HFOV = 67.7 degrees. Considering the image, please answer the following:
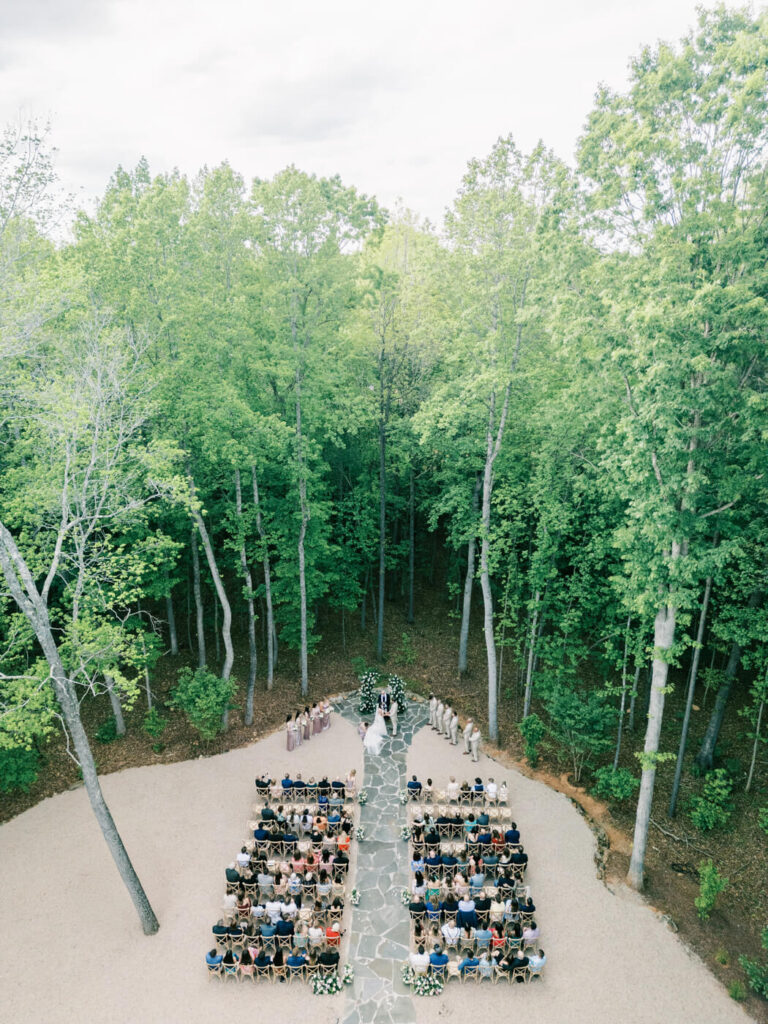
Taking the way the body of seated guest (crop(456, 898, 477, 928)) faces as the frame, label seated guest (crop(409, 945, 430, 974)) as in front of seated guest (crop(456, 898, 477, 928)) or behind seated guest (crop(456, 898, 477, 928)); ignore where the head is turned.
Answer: behind

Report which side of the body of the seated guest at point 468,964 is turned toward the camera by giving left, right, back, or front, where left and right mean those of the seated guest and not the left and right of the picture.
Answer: back

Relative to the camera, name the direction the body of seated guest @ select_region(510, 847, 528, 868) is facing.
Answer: away from the camera

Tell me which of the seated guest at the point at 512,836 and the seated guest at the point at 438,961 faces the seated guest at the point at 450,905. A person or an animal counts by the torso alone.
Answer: the seated guest at the point at 438,961

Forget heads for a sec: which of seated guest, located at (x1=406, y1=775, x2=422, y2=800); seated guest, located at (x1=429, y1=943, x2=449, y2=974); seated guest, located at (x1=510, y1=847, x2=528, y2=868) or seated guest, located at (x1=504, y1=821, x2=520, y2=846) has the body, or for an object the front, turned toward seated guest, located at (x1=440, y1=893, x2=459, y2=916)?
seated guest, located at (x1=429, y1=943, x2=449, y2=974)

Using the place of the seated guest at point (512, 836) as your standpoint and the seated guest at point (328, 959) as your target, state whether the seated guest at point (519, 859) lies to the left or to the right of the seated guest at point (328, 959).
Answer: left

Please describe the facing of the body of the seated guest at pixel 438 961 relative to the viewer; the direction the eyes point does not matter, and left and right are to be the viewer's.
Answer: facing away from the viewer

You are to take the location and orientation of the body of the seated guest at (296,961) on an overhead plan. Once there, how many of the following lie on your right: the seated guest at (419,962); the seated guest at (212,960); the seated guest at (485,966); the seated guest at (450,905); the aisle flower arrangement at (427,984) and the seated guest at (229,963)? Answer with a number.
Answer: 4

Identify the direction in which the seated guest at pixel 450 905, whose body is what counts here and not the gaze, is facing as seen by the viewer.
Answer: away from the camera

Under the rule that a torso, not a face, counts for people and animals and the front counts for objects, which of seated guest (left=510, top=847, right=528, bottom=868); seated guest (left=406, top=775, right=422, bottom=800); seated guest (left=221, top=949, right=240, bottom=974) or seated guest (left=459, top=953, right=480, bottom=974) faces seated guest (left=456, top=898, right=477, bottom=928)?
seated guest (left=459, top=953, right=480, bottom=974)

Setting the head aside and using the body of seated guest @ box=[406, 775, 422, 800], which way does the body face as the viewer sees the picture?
away from the camera

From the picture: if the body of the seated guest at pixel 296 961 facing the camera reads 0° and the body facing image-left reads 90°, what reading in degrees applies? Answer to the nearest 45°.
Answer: approximately 180°
